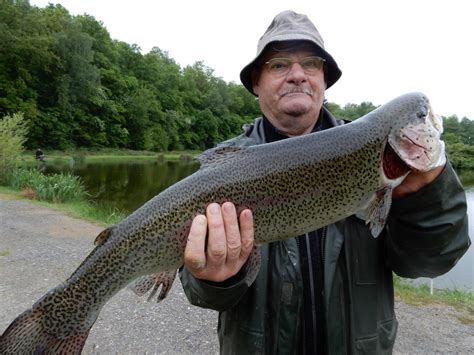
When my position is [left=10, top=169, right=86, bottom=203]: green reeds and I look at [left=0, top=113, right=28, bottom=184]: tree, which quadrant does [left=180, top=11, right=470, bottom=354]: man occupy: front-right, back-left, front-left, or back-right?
back-left

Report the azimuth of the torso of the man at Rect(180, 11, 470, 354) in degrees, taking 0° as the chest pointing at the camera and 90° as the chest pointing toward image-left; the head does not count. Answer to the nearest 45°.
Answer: approximately 0°

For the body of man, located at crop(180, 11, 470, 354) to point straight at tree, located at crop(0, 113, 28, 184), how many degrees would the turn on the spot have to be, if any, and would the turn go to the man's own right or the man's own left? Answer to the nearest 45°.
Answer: approximately 135° to the man's own right

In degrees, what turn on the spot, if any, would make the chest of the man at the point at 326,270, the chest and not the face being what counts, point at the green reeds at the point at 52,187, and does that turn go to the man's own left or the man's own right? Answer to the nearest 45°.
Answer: approximately 135° to the man's own right
